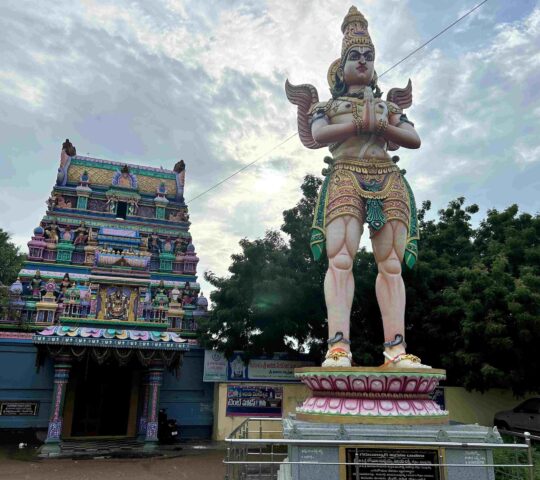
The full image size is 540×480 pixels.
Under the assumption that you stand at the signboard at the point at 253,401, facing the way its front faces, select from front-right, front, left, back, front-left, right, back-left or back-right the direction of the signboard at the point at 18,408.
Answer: right

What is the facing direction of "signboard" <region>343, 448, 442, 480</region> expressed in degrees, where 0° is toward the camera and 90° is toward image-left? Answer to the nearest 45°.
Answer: approximately 0°

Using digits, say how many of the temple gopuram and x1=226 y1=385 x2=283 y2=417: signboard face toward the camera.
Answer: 2

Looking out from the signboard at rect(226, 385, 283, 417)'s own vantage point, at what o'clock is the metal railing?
The metal railing is roughly at 12 o'clock from the signboard.

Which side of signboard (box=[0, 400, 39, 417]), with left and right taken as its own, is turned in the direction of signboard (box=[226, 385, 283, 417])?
left

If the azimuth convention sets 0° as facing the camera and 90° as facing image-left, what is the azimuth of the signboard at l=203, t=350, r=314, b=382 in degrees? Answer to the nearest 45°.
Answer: approximately 0°

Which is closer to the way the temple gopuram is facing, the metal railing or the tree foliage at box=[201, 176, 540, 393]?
the metal railing

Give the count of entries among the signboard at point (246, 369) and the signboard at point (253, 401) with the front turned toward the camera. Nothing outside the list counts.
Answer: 2

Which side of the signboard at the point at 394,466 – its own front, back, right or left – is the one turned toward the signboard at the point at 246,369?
back

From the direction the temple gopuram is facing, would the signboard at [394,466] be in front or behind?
in front

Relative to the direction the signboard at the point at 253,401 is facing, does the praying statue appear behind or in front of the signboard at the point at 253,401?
in front
